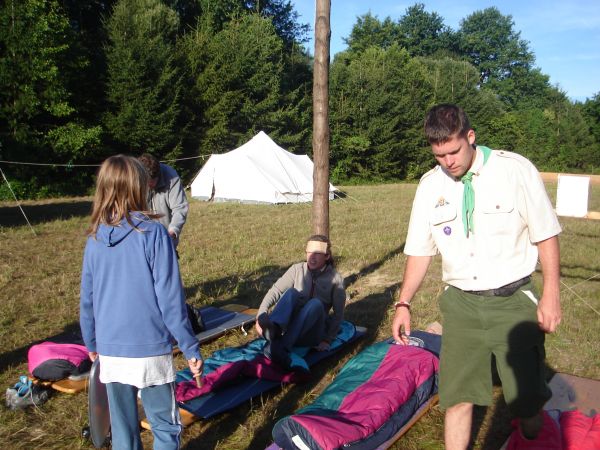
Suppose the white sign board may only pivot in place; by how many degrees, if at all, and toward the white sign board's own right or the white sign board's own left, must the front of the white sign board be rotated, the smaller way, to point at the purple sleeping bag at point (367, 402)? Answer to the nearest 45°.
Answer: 0° — it already faces it

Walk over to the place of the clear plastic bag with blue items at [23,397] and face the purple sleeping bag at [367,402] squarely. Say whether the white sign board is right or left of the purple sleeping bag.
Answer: left

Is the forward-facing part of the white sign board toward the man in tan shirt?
yes

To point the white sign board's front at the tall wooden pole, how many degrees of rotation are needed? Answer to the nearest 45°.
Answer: approximately 45° to its right

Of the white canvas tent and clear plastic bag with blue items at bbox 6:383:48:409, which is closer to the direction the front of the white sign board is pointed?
the clear plastic bag with blue items

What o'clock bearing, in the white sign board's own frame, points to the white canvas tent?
The white canvas tent is roughly at 4 o'clock from the white sign board.

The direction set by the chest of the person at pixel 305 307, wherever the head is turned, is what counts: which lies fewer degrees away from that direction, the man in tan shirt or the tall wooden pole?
the man in tan shirt

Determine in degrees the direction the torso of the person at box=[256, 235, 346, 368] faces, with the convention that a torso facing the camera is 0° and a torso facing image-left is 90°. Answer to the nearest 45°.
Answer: approximately 45°

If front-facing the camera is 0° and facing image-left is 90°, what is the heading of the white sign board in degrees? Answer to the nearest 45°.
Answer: approximately 0°

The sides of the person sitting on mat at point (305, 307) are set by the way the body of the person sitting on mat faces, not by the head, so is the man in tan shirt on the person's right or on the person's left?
on the person's left
